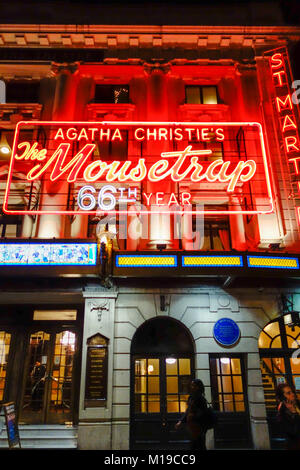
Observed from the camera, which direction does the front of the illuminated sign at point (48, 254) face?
facing the viewer

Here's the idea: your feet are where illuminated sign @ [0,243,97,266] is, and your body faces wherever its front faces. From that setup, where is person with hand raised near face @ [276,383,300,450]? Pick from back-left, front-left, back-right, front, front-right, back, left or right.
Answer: front-left

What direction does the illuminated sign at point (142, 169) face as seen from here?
toward the camera

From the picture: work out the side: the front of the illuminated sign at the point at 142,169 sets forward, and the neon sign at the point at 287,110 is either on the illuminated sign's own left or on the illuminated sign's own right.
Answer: on the illuminated sign's own left

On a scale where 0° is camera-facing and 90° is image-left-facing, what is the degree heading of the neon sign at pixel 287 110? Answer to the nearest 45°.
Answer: approximately 45°

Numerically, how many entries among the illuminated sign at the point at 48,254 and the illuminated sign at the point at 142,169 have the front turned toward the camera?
2
